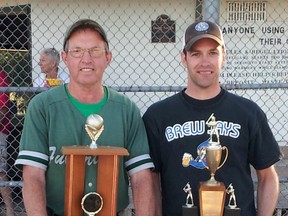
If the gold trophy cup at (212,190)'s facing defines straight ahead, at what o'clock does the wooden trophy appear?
The wooden trophy is roughly at 3 o'clock from the gold trophy cup.

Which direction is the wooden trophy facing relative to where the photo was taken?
toward the camera

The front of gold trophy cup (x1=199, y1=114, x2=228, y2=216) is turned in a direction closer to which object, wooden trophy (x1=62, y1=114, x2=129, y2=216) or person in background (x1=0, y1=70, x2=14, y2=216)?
the wooden trophy

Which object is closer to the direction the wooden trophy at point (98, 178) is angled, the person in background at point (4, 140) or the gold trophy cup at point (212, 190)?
the gold trophy cup

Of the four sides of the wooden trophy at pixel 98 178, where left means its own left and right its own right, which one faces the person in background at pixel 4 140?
back

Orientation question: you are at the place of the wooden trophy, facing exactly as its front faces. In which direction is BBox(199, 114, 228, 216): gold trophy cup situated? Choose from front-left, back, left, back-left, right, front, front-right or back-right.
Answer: left

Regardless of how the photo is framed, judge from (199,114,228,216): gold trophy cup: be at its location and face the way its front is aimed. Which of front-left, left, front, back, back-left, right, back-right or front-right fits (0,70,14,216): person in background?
back-right

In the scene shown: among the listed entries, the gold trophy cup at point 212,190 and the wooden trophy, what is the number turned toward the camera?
2
